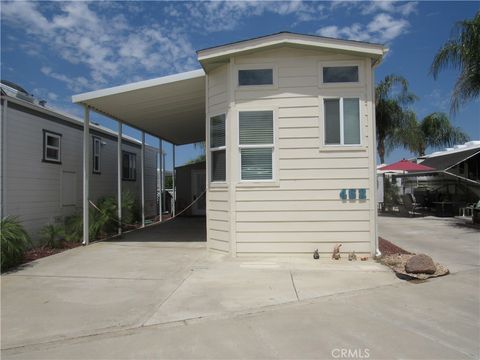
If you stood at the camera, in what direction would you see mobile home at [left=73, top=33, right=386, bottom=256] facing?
facing the viewer

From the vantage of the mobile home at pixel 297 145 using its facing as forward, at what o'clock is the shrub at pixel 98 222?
The shrub is roughly at 4 o'clock from the mobile home.

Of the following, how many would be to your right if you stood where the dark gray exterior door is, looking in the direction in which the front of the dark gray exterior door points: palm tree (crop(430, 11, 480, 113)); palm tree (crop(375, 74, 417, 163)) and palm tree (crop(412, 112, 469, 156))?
0

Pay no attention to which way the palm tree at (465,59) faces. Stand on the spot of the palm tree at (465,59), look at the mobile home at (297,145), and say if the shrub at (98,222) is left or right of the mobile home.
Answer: right

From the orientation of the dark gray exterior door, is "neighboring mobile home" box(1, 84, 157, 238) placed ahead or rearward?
ahead

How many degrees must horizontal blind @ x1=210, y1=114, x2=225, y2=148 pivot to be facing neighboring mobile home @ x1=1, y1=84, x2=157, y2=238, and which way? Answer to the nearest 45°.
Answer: approximately 90° to its right

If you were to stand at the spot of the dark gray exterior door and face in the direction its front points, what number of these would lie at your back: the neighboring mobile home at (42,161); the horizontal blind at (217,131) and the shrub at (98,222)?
0

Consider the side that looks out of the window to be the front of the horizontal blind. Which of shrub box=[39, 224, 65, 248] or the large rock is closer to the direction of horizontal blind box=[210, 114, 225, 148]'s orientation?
the shrub

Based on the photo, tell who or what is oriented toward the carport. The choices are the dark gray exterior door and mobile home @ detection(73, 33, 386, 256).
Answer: the dark gray exterior door

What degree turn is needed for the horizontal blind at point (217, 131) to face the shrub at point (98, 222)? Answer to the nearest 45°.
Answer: approximately 90° to its right

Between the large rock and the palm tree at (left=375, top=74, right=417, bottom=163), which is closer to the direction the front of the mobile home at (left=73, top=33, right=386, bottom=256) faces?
the large rock

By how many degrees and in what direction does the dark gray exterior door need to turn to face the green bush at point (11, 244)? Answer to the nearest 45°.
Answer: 0° — it already faces it
